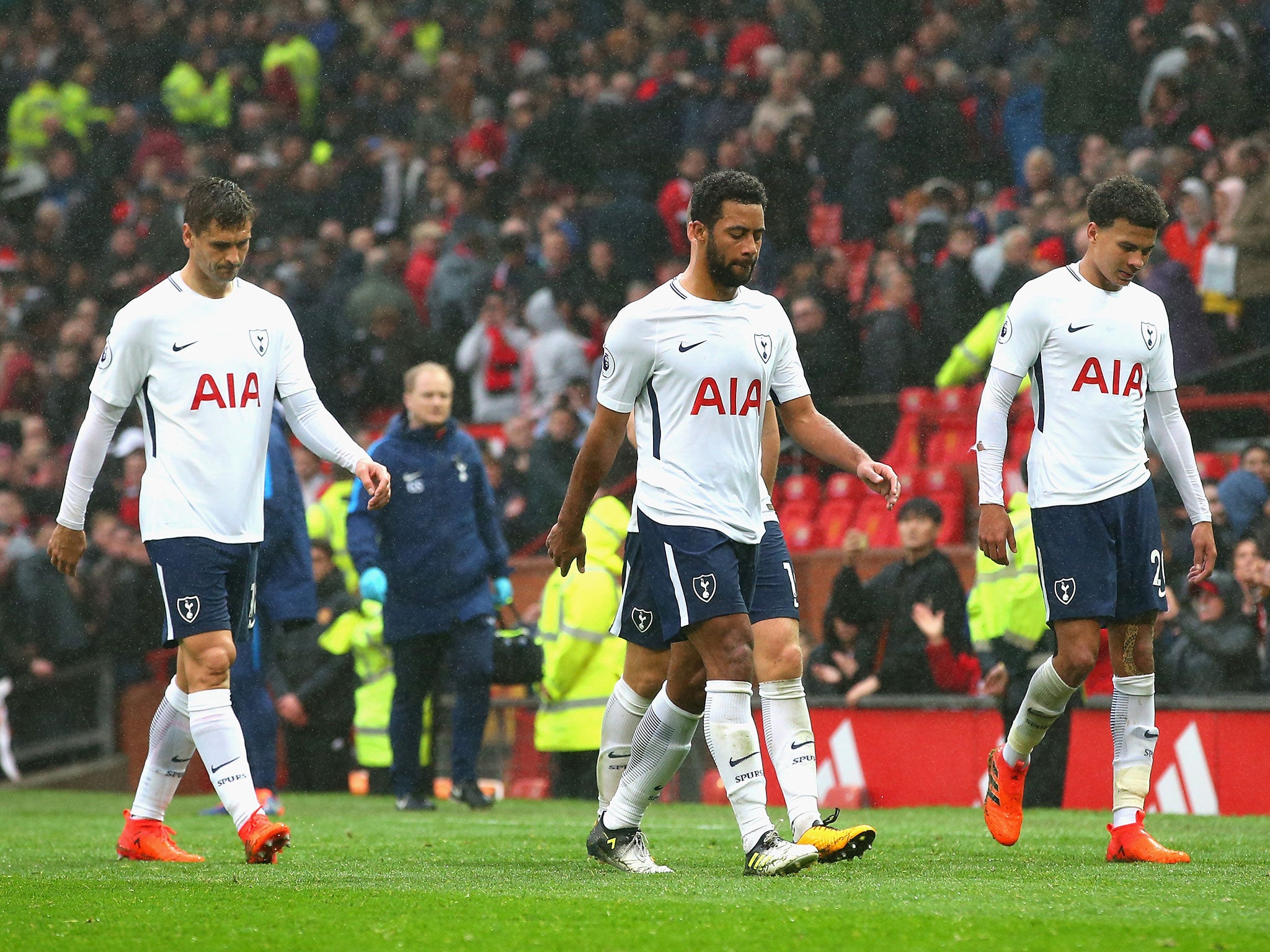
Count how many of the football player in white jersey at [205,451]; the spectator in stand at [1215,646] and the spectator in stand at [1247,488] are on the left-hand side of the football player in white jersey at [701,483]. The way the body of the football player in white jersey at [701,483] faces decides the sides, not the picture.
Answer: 2

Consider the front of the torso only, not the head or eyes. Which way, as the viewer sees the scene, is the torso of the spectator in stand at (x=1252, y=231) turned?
to the viewer's left

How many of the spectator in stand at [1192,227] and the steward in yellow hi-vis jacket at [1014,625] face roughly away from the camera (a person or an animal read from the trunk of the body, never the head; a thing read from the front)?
1

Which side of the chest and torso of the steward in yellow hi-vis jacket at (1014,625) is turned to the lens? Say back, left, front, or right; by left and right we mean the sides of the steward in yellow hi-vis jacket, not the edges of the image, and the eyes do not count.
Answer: back

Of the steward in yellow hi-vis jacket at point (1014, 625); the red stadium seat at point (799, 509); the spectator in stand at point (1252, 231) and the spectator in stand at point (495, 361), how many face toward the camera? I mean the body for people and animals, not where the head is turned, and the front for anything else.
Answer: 2

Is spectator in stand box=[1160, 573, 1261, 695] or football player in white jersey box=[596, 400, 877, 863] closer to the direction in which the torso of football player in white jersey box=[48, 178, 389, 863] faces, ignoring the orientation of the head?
the football player in white jersey

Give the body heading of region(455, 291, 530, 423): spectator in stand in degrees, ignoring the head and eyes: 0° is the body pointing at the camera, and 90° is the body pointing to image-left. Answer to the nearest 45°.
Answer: approximately 0°

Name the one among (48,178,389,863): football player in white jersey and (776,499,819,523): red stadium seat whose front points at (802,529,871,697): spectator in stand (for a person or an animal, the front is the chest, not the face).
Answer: the red stadium seat

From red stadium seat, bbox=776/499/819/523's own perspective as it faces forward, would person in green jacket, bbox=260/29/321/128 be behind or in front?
behind

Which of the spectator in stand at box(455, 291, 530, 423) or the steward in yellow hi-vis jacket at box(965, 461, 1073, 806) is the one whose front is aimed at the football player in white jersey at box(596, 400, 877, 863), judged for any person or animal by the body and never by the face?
the spectator in stand

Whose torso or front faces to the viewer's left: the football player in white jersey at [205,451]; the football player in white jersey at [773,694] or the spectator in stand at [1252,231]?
the spectator in stand
